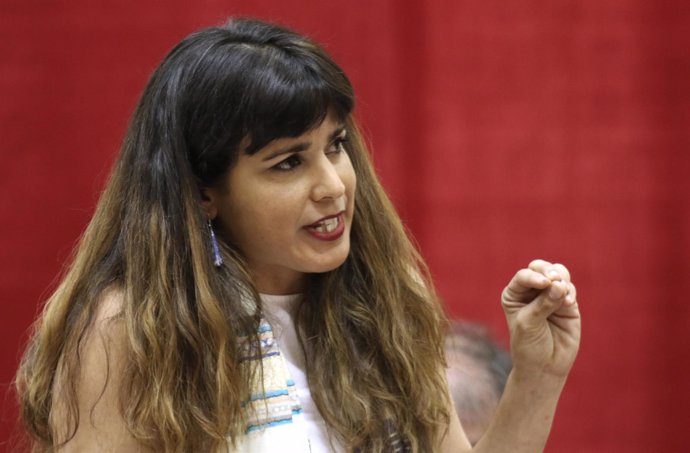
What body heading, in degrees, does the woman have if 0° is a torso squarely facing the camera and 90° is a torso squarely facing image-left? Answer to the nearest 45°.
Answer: approximately 315°
